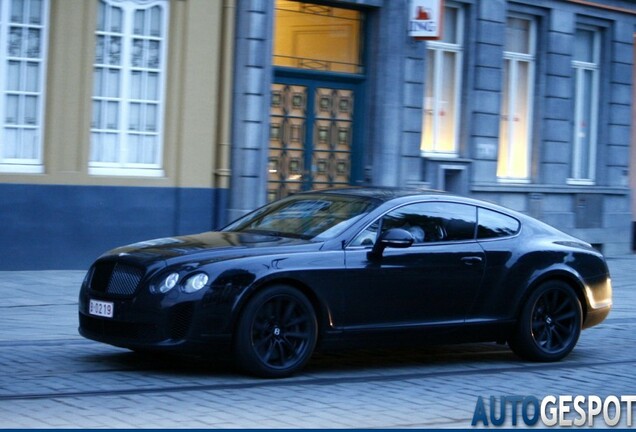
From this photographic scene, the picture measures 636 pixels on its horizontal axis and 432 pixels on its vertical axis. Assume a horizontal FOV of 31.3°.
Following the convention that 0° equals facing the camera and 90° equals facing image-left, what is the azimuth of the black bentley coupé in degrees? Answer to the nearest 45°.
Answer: approximately 45°
